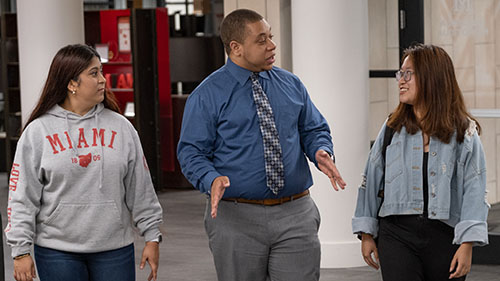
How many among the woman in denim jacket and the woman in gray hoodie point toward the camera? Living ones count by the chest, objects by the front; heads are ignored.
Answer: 2

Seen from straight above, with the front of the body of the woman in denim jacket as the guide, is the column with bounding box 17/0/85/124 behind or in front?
behind

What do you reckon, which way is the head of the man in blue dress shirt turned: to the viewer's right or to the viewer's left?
to the viewer's right

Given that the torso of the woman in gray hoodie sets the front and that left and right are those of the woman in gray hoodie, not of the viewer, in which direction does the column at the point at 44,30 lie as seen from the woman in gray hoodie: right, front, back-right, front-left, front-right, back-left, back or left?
back

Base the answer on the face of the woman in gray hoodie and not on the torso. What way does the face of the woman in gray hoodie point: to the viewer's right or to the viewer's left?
to the viewer's right

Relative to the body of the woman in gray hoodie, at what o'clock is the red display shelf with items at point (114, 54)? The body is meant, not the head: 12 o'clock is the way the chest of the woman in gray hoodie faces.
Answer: The red display shelf with items is roughly at 6 o'clock from the woman in gray hoodie.

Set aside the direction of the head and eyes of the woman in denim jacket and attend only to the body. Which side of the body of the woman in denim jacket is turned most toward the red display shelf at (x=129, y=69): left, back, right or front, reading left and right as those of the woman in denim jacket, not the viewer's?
back

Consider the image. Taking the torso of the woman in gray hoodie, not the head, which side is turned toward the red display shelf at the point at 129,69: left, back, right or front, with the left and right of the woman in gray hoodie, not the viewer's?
back
